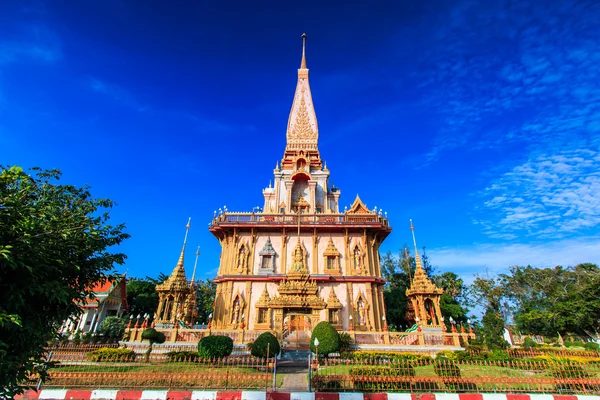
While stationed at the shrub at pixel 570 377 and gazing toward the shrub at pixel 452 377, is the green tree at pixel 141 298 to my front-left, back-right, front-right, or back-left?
front-right

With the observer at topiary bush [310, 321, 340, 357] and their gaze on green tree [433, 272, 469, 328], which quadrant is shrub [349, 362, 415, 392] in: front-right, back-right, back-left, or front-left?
back-right

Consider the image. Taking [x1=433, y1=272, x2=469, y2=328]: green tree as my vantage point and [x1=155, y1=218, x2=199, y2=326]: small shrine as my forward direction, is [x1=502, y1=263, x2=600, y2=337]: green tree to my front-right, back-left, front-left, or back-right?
back-left

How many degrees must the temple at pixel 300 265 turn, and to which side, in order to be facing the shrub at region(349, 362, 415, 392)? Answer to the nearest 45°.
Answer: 0° — it already faces it

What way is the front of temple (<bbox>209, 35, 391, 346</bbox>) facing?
toward the camera

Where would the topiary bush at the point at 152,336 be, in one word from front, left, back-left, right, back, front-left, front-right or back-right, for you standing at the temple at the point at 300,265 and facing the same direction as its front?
front-right

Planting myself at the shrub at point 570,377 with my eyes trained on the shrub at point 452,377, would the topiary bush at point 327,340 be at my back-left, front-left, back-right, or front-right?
front-right

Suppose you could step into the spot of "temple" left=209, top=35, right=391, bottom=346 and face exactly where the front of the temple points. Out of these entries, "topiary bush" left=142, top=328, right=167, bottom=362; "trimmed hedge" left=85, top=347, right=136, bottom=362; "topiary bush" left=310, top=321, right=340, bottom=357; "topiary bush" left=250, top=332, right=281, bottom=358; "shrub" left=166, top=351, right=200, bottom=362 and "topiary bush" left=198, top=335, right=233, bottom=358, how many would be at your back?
0

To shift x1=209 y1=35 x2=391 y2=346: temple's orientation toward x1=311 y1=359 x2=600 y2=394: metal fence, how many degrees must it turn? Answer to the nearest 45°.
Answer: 0° — it already faces it

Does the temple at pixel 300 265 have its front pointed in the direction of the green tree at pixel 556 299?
no

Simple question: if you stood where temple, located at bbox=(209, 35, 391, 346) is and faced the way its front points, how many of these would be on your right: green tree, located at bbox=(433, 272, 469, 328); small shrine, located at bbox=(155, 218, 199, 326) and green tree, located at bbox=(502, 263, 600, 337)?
1

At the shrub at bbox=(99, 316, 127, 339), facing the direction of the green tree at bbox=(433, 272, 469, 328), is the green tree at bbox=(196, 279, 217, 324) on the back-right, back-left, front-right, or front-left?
front-left

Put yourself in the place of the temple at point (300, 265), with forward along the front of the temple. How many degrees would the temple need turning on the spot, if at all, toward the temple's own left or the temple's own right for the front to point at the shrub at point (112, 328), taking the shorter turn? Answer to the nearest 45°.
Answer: approximately 90° to the temple's own right

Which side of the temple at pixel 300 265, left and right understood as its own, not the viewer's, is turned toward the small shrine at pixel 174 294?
right

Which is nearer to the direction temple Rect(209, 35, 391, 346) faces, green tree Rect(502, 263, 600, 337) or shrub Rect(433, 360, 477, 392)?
the shrub

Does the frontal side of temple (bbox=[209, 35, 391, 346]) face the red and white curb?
yes

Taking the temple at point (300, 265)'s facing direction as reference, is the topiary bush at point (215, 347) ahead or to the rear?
ahead
